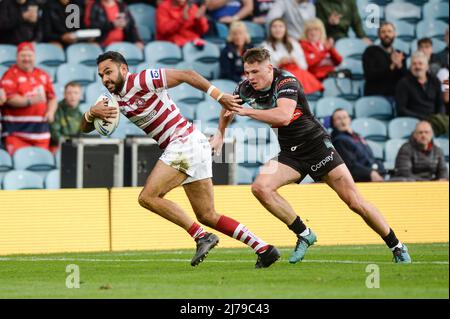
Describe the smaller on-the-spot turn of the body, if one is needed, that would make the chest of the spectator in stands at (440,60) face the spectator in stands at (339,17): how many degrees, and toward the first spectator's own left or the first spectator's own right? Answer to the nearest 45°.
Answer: approximately 90° to the first spectator's own right

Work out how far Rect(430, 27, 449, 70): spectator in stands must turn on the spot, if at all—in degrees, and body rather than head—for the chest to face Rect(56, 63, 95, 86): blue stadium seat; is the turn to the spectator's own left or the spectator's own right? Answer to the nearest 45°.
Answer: approximately 45° to the spectator's own right

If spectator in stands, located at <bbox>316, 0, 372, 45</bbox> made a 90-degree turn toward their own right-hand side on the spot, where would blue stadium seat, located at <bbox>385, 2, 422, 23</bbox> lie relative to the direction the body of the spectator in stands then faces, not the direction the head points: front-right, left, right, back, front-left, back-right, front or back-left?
back-right

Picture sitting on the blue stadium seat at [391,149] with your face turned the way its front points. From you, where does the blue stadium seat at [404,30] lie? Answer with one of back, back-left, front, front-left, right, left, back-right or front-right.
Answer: back

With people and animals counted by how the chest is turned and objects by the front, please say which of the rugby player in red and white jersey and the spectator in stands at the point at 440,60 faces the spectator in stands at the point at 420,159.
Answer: the spectator in stands at the point at 440,60

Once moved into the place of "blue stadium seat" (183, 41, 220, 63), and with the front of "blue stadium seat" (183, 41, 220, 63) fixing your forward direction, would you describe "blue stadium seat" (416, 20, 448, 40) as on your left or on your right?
on your left

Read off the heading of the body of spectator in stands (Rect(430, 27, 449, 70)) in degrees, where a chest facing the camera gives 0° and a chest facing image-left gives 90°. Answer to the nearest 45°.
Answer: approximately 0°
